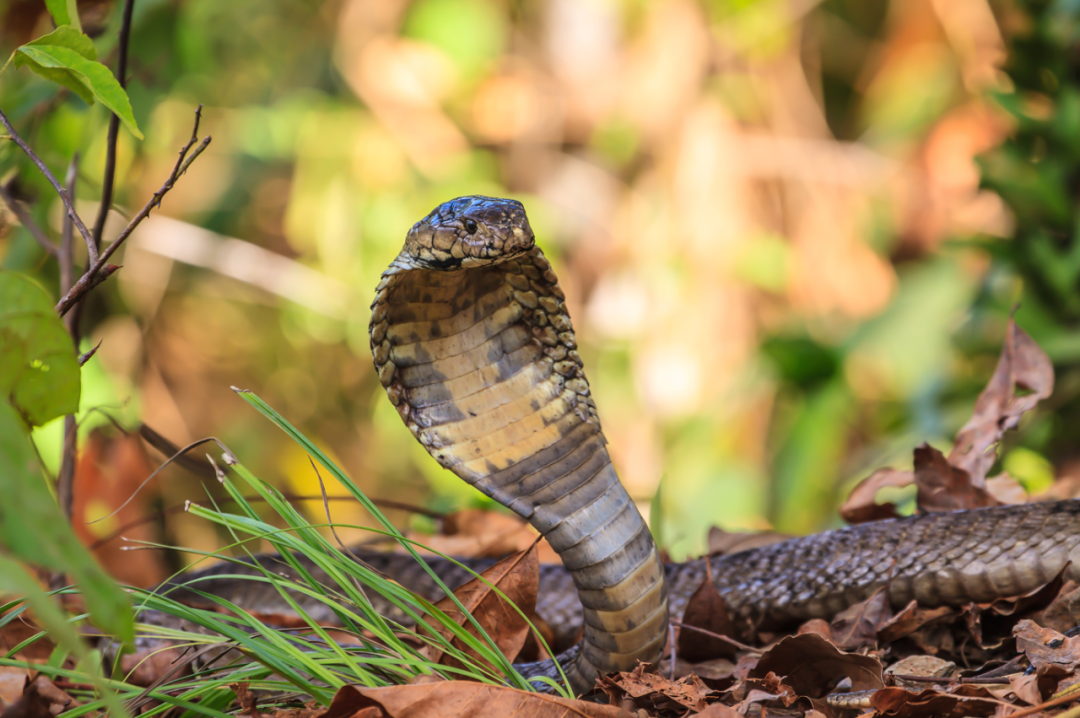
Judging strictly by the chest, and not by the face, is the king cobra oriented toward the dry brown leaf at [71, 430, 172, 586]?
no

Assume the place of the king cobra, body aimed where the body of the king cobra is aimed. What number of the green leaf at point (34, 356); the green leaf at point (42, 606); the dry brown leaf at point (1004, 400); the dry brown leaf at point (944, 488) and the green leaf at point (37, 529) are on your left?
2

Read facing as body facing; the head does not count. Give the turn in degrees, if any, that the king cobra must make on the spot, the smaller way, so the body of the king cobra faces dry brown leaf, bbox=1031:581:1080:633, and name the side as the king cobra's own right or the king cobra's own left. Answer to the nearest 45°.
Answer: approximately 45° to the king cobra's own left

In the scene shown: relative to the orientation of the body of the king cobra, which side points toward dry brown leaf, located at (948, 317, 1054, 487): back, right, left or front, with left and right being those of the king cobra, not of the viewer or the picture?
left

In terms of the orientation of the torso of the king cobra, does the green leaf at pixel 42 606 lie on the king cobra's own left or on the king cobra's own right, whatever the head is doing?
on the king cobra's own right

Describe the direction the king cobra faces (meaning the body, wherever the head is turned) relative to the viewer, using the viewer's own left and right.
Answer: facing the viewer and to the right of the viewer
